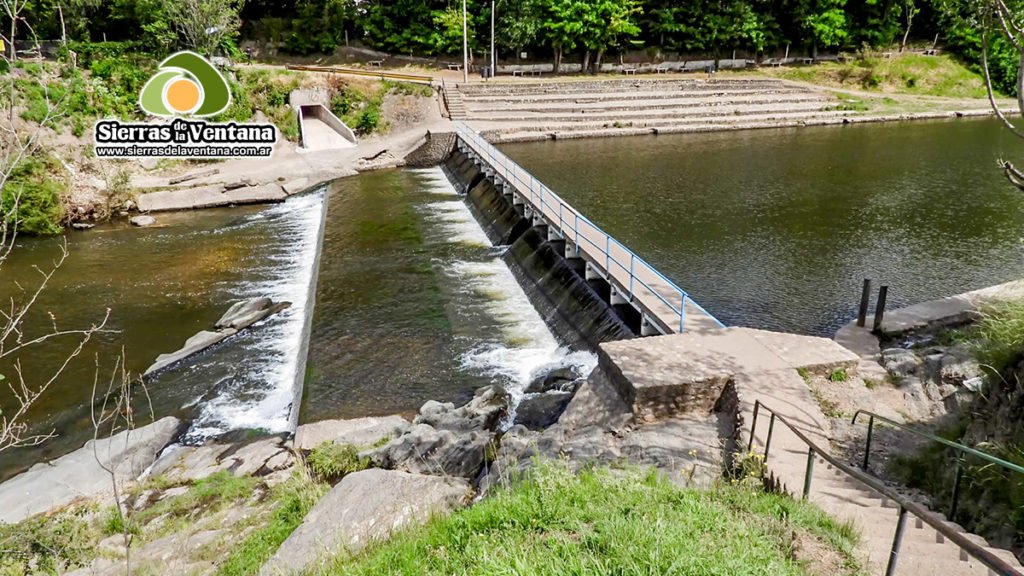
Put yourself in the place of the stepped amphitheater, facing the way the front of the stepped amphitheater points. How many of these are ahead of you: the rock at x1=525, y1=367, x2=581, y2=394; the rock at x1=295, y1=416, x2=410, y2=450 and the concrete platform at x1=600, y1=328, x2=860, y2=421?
3

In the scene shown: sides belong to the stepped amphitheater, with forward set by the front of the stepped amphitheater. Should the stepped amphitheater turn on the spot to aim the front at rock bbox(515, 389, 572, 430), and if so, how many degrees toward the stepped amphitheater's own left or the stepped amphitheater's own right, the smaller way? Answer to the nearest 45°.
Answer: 0° — it already faces it

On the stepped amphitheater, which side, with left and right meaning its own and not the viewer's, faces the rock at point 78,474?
front

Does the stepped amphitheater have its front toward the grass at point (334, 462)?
yes

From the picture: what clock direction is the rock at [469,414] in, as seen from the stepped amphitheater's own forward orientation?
The rock is roughly at 12 o'clock from the stepped amphitheater.

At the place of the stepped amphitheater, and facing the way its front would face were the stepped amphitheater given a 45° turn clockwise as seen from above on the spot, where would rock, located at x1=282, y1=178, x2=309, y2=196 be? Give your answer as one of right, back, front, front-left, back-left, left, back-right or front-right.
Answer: front

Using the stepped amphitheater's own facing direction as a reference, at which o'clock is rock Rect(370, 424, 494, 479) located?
The rock is roughly at 12 o'clock from the stepped amphitheater.

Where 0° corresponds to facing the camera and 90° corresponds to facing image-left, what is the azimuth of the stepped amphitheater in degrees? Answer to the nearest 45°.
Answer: approximately 0°

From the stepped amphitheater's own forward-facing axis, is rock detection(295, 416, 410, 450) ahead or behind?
ahead

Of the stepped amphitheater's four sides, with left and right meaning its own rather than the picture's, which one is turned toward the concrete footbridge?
front
